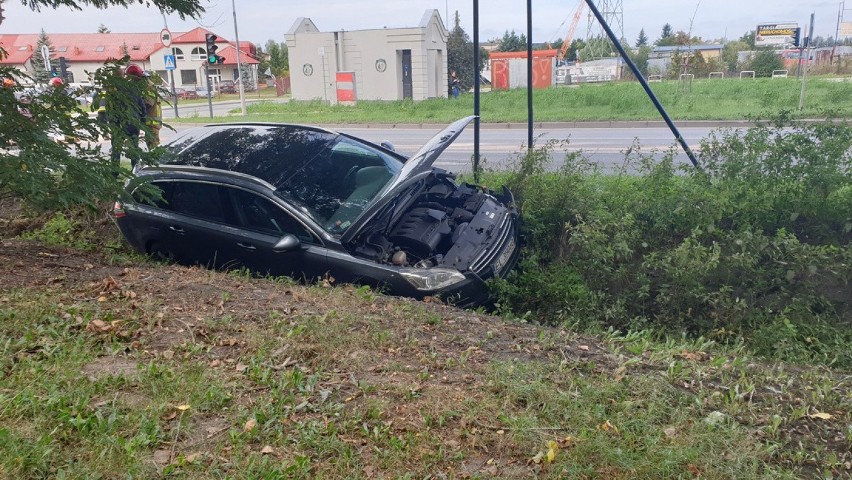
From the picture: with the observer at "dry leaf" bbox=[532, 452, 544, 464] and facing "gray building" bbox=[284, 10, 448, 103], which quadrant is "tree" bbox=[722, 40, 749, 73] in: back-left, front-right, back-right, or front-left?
front-right

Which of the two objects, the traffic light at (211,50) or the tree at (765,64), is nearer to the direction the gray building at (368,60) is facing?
the traffic light

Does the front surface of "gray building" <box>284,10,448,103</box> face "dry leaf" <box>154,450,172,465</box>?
yes

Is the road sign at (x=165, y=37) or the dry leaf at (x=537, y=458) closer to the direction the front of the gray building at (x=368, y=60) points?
the dry leaf

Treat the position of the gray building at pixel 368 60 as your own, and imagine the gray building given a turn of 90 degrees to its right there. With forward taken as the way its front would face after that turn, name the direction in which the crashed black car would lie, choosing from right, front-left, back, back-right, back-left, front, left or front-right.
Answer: left

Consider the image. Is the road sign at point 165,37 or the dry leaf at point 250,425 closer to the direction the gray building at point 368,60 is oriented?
the dry leaf

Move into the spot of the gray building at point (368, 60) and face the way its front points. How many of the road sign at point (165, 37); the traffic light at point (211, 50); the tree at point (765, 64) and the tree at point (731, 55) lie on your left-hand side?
2

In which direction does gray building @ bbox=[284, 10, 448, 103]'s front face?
toward the camera

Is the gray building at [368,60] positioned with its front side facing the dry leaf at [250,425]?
yes

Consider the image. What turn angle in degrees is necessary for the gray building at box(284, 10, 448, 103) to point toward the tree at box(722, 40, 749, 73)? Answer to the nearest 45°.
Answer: approximately 90° to its left

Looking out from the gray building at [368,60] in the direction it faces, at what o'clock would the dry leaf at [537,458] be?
The dry leaf is roughly at 12 o'clock from the gray building.

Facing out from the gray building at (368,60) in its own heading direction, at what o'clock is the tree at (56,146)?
The tree is roughly at 12 o'clock from the gray building.

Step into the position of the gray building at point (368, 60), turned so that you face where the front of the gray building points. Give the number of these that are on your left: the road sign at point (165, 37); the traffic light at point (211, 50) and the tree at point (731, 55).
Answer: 1

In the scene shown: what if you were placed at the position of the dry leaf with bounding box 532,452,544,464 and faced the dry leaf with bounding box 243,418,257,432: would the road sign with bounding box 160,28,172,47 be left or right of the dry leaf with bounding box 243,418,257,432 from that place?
right

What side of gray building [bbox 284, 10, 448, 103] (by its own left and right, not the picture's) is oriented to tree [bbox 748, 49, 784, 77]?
left
